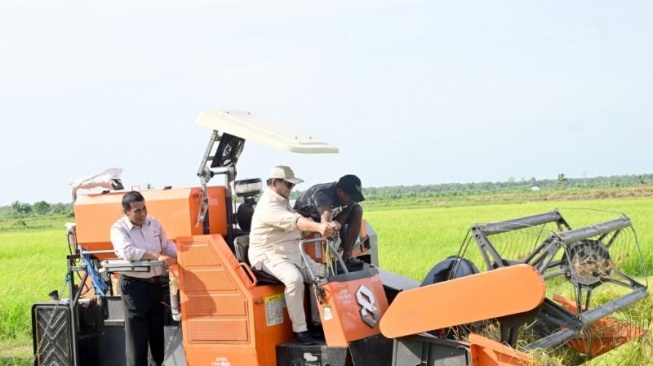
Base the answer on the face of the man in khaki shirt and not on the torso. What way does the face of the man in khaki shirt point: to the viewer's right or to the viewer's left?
to the viewer's right

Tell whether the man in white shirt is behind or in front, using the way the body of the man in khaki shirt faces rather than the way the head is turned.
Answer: behind

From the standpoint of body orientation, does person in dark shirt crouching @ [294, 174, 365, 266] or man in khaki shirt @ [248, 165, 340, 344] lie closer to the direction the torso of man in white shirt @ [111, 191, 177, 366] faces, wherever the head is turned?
the man in khaki shirt

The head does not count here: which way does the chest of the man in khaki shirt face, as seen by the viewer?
to the viewer's right

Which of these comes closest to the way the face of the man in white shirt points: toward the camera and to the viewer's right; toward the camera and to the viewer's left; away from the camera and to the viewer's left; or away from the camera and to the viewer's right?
toward the camera and to the viewer's right
